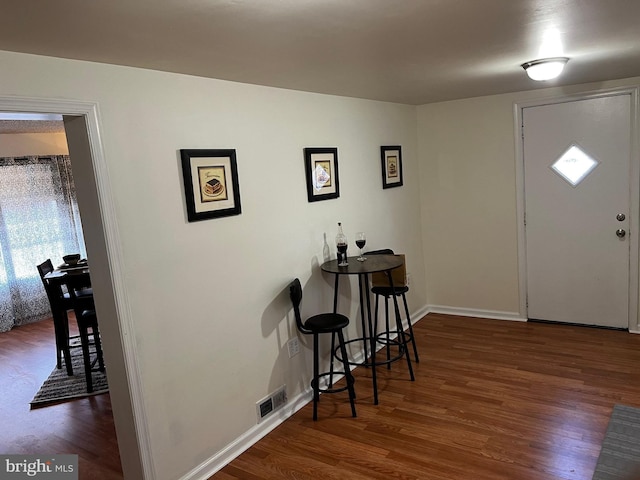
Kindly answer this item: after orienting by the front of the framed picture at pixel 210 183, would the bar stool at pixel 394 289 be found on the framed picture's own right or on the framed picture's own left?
on the framed picture's own left

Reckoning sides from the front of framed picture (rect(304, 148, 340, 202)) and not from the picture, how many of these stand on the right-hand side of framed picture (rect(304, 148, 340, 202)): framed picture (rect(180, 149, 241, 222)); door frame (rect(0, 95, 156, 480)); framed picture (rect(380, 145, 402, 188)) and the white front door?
2

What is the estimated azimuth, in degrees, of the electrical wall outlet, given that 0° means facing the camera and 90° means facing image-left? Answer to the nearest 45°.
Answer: approximately 315°

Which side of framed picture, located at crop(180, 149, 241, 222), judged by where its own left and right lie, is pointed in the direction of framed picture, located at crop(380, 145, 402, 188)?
left

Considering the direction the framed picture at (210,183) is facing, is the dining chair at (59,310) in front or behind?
behind

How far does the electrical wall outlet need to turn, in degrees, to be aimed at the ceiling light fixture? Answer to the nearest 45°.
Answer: approximately 45° to its left

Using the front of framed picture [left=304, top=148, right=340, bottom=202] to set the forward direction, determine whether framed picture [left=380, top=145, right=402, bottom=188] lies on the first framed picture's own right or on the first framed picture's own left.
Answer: on the first framed picture's own left

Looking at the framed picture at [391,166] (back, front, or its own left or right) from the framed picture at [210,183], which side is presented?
right

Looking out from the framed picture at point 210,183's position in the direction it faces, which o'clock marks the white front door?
The white front door is roughly at 10 o'clock from the framed picture.
